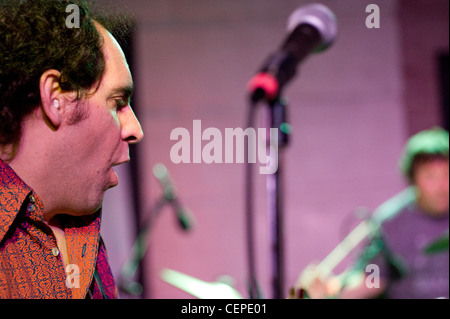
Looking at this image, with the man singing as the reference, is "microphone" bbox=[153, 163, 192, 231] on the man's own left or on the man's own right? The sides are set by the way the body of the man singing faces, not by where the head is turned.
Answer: on the man's own left

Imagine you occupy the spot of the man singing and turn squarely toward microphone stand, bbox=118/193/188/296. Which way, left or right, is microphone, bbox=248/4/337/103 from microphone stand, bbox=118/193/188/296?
right

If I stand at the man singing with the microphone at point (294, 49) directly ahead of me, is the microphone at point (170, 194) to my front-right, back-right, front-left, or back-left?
front-left

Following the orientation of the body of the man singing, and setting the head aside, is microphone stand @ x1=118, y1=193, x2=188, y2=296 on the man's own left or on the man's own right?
on the man's own left

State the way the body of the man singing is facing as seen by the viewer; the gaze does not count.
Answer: to the viewer's right

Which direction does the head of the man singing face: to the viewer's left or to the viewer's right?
to the viewer's right

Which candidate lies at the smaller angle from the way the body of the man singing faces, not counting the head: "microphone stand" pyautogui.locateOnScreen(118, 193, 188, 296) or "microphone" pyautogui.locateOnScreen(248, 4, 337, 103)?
the microphone

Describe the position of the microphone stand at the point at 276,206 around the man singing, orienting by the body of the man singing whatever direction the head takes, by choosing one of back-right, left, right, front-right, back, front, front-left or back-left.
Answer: front-left
